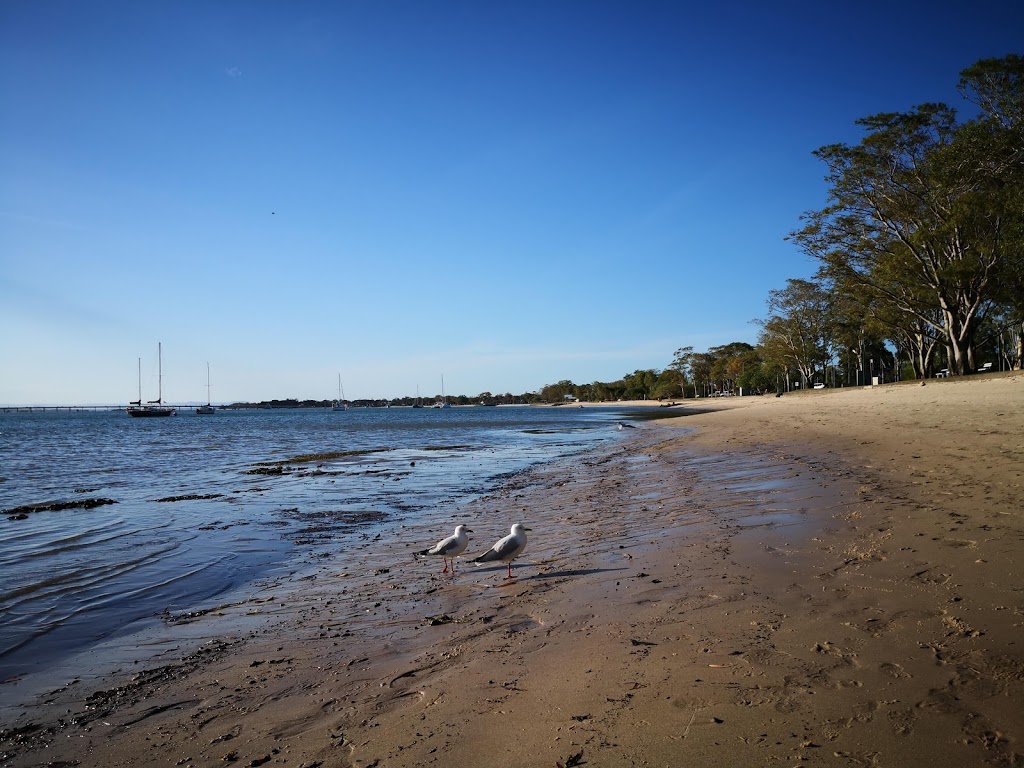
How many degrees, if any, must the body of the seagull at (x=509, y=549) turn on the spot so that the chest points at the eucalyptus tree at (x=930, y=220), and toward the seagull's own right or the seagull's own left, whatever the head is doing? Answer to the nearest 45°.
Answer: approximately 45° to the seagull's own left

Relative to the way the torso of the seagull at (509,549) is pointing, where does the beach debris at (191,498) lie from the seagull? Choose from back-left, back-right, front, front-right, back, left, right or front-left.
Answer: back-left

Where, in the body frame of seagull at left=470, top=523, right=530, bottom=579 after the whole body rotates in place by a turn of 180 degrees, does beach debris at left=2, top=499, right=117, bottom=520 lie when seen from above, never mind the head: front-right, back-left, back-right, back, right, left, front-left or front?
front-right

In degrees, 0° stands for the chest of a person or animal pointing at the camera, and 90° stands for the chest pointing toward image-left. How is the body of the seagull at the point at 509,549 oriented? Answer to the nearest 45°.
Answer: approximately 270°

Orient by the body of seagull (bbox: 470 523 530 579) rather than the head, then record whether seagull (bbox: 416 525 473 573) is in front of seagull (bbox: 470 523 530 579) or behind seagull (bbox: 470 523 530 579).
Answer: behind

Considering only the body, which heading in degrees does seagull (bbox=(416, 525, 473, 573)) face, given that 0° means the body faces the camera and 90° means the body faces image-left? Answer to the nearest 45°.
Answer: approximately 270°

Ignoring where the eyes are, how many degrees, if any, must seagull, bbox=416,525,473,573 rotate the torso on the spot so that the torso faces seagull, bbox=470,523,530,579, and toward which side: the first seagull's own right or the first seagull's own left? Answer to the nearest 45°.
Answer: approximately 45° to the first seagull's own right

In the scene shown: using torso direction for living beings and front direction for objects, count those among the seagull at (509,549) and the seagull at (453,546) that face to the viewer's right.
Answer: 2

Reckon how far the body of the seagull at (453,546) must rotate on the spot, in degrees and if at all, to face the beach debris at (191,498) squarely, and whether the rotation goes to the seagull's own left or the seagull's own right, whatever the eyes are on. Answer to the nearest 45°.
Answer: approximately 135° to the seagull's own left
